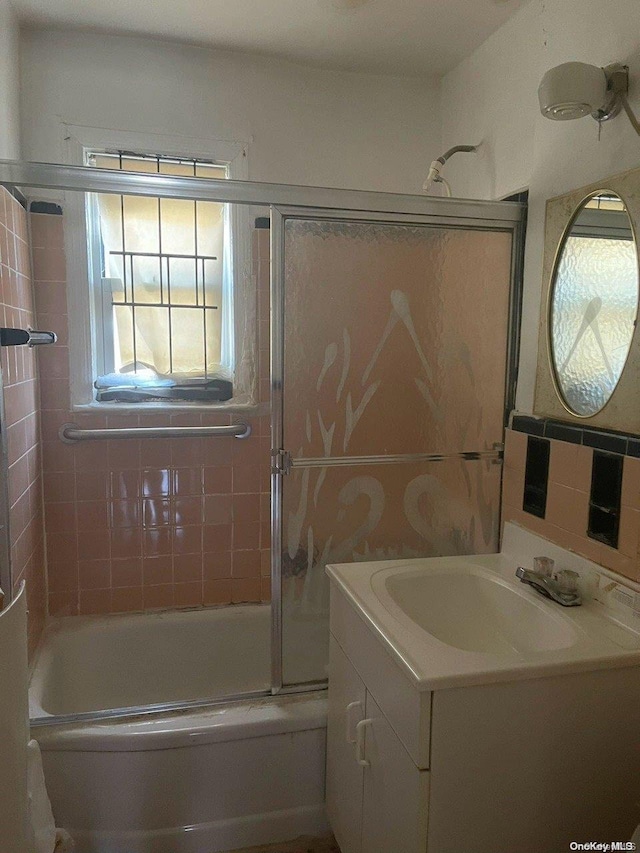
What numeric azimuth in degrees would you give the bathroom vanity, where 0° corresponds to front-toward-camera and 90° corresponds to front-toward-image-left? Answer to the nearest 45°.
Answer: approximately 45°

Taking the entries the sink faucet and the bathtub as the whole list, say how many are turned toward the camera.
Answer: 1

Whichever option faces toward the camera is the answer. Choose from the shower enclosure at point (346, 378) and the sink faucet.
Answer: the shower enclosure

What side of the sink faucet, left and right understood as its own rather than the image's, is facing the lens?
left

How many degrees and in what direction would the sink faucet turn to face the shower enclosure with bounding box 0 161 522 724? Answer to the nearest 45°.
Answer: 0° — it already faces it

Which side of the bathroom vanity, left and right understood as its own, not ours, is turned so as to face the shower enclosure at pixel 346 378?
right

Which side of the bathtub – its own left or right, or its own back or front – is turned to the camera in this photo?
front

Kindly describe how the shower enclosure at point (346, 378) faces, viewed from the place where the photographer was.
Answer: facing the viewer
